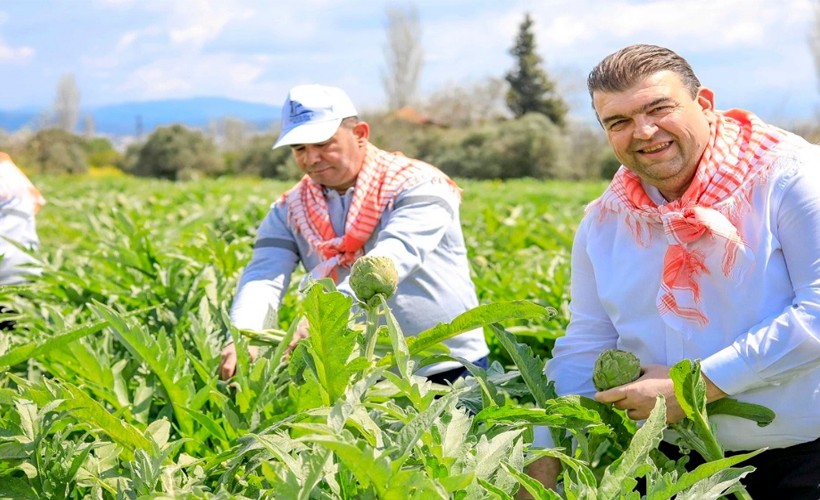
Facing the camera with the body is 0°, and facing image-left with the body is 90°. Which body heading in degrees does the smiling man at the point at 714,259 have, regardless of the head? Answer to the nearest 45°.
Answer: approximately 45°

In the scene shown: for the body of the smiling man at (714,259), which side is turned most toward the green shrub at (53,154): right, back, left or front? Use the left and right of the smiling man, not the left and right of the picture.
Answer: right

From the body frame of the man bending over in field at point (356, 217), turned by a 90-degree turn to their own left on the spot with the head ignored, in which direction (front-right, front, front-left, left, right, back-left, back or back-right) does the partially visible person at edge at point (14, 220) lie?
back

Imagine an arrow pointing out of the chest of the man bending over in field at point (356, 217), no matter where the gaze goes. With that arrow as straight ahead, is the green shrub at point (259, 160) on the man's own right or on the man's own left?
on the man's own right

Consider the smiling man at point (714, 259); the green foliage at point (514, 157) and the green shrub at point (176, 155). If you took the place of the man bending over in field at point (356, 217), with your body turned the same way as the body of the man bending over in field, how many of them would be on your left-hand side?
1

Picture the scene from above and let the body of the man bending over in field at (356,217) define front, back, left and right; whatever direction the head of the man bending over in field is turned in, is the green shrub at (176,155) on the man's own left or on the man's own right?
on the man's own right

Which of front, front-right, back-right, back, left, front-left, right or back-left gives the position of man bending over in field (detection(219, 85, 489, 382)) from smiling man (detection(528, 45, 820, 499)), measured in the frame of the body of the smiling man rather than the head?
right

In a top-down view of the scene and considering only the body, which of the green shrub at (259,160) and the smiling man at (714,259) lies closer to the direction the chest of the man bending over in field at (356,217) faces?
the smiling man

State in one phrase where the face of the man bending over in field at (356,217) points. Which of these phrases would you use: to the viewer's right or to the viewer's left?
to the viewer's left

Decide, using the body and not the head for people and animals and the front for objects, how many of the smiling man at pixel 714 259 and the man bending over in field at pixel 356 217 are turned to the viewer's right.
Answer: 0

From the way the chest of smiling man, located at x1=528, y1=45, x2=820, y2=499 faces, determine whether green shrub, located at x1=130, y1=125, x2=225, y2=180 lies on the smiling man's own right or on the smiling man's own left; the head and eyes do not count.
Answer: on the smiling man's own right

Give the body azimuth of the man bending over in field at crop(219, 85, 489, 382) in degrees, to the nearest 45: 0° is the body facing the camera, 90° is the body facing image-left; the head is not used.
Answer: approximately 45°

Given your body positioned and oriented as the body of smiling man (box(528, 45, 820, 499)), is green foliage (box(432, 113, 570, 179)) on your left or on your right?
on your right

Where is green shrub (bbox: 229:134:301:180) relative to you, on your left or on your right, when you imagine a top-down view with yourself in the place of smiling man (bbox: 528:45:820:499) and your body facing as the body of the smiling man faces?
on your right
